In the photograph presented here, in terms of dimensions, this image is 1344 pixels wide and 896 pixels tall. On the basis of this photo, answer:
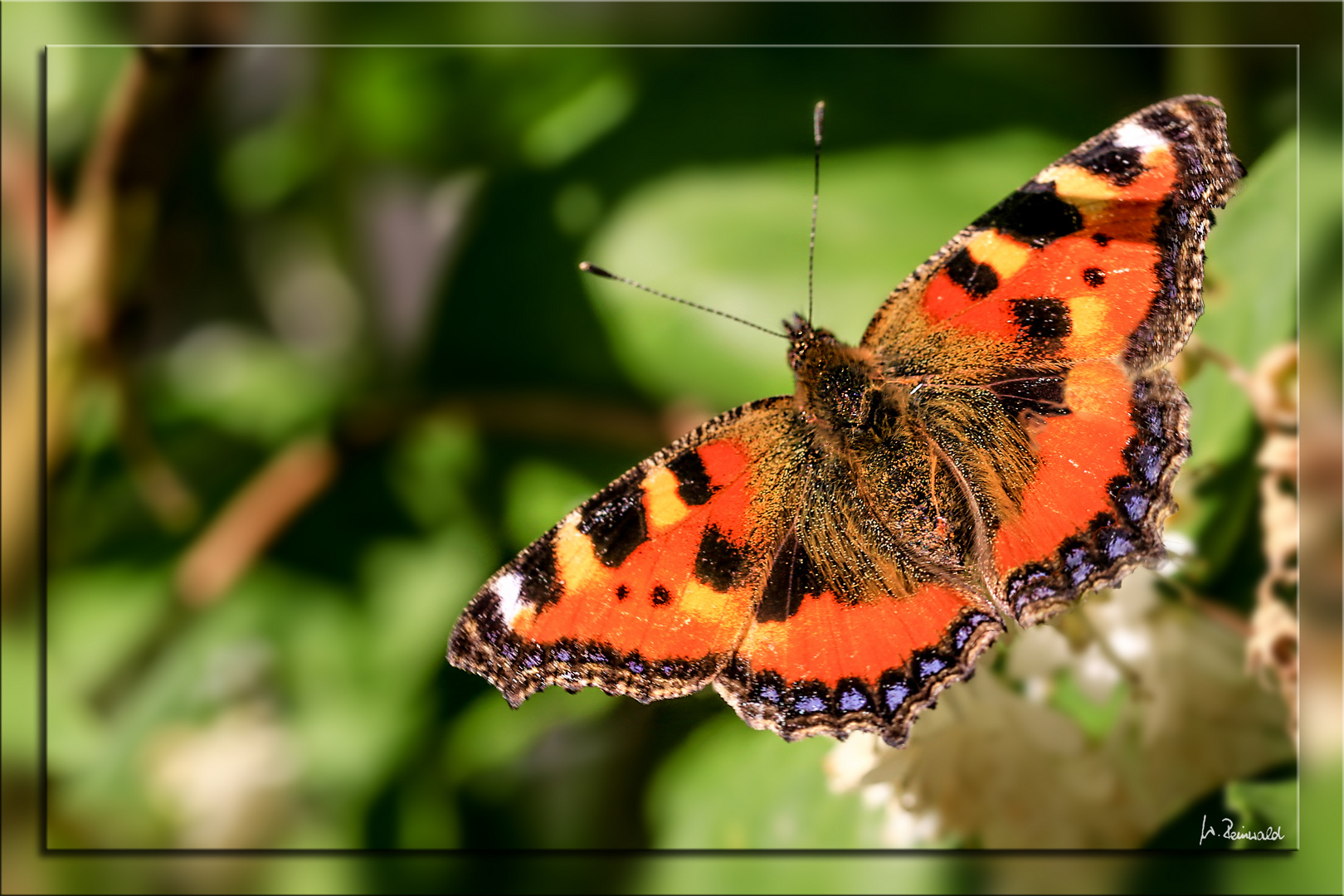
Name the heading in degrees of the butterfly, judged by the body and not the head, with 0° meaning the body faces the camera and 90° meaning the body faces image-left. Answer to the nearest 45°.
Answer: approximately 135°
